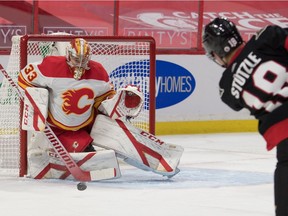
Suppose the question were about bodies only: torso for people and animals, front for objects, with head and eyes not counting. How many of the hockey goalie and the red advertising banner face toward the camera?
2

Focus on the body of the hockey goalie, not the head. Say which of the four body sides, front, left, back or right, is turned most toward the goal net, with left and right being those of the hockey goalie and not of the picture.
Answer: back

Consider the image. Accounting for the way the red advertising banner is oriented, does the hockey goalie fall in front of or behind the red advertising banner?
in front

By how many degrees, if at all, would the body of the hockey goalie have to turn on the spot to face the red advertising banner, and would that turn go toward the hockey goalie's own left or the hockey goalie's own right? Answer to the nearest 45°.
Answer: approximately 180°

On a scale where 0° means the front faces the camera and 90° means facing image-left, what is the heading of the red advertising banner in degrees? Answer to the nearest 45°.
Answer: approximately 0°

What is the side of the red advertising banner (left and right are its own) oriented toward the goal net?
front

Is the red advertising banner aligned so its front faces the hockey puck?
yes
